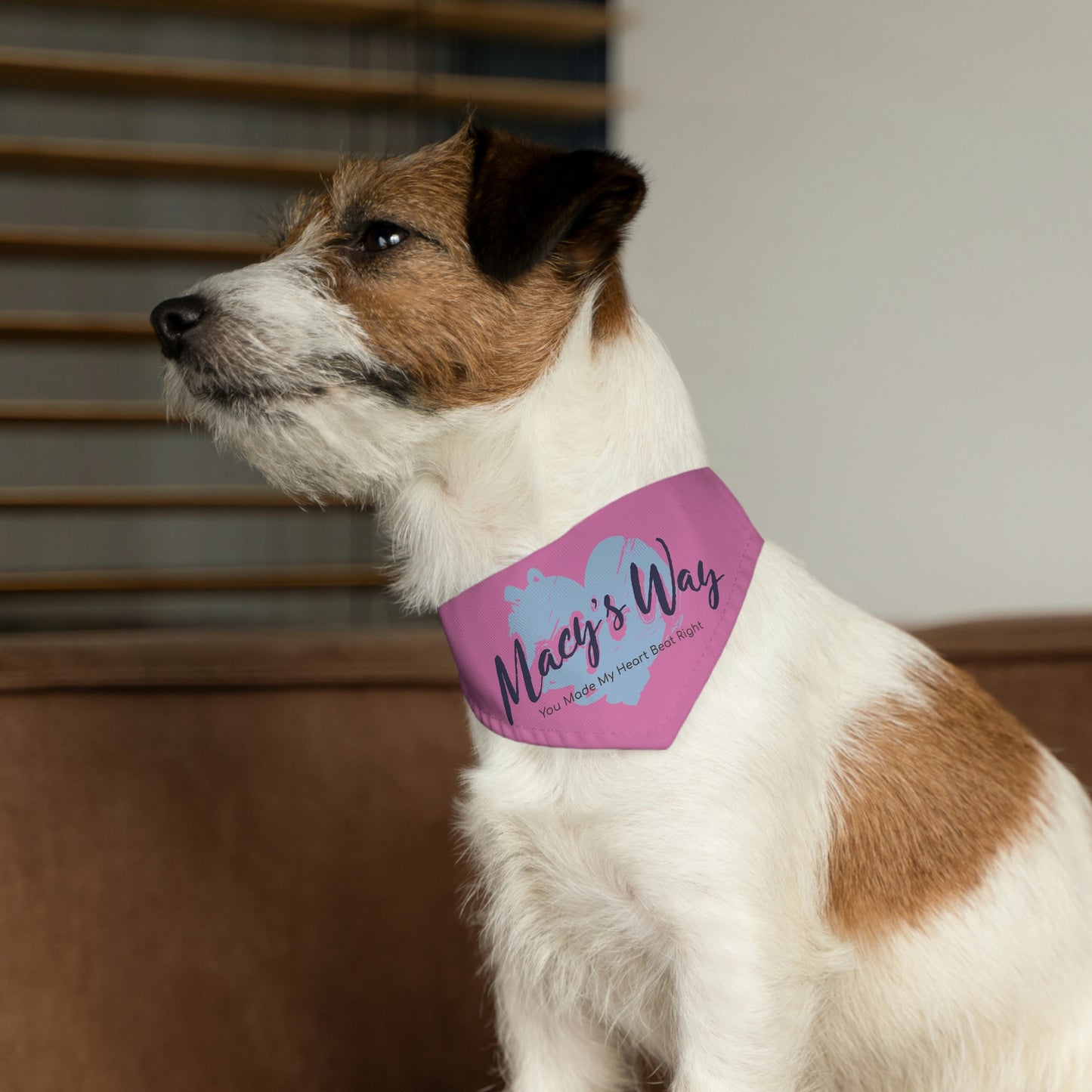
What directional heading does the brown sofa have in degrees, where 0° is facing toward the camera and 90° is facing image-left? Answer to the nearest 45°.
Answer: approximately 0°

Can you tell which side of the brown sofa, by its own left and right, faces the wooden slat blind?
back
